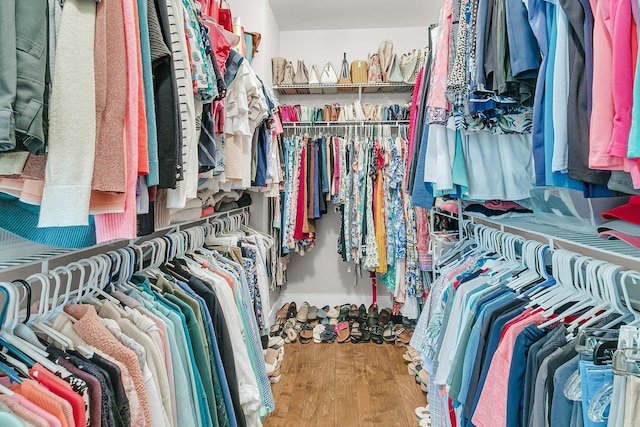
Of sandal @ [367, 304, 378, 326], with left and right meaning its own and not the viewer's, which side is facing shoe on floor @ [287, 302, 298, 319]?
right

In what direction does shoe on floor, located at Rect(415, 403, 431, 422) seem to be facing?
to the viewer's left

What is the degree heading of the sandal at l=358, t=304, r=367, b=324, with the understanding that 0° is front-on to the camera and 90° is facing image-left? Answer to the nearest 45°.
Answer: approximately 0°

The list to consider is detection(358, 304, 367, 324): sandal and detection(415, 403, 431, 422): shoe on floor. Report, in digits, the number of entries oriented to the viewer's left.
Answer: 1

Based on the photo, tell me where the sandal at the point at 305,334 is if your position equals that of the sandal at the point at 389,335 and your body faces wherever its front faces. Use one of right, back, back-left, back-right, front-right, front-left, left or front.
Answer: right

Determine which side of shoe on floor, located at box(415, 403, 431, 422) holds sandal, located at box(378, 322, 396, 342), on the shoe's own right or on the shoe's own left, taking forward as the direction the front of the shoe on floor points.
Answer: on the shoe's own right

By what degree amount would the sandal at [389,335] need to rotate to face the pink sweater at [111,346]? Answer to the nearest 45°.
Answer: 0° — it already faces it

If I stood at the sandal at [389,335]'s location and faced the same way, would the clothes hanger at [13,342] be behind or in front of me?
in front

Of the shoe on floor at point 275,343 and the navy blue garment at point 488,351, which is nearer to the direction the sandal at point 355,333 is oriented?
the navy blue garment

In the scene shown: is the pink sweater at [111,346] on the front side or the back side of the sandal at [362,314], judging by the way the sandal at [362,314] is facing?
on the front side
